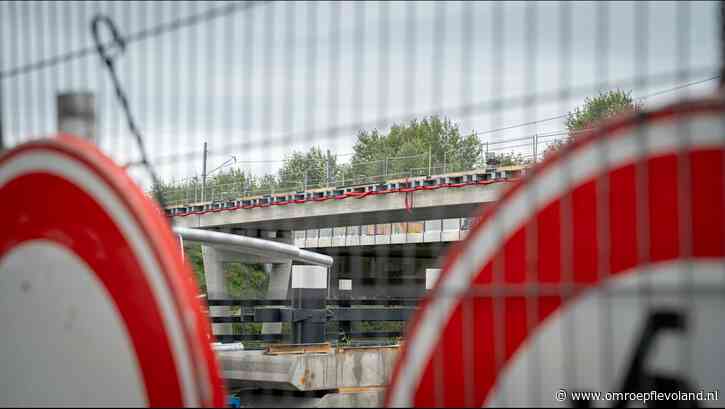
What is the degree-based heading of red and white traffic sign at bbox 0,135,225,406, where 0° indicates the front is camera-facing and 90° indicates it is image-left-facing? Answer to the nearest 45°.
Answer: approximately 45°

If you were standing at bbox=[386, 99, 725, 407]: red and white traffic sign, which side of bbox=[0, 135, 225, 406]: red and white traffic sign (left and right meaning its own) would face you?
left

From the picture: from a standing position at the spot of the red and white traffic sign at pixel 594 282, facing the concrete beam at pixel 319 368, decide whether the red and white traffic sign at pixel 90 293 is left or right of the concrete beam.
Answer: left

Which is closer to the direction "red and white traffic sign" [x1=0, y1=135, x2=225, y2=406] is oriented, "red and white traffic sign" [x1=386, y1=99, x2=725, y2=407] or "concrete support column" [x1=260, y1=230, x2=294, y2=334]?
the red and white traffic sign

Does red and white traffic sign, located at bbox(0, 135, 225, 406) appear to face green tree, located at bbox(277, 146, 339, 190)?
no

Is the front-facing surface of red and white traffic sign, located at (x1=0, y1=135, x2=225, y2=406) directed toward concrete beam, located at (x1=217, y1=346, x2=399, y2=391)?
no
